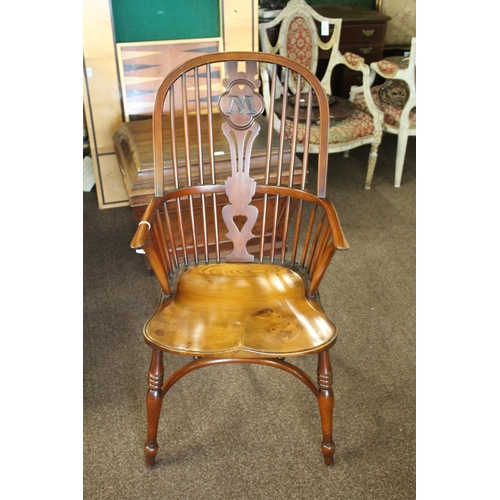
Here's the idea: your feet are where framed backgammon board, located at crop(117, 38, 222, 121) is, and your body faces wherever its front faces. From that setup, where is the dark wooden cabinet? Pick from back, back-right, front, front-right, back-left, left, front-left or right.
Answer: back-left

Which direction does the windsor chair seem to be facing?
toward the camera

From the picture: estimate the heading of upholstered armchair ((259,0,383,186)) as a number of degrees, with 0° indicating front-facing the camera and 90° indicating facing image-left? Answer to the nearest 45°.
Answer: approximately 315°

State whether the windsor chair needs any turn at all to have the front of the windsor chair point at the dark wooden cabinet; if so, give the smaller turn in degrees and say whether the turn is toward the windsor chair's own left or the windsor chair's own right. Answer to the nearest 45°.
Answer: approximately 180°

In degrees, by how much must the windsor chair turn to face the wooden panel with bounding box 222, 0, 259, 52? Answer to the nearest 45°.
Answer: approximately 180°

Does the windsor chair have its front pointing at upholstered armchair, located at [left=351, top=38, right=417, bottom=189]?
no

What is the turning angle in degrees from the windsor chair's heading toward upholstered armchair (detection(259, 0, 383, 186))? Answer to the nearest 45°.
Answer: approximately 180°

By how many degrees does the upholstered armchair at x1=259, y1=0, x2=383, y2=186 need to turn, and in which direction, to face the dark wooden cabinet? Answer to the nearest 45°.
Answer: approximately 135° to its left

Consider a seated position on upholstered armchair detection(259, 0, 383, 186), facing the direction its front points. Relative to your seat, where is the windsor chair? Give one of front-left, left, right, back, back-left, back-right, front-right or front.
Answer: front-right

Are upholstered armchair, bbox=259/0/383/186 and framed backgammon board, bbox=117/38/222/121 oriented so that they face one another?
no

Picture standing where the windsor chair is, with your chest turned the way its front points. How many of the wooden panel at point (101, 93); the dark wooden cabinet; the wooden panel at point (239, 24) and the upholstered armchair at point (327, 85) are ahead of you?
0

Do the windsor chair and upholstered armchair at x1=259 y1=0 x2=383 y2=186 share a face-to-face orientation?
no

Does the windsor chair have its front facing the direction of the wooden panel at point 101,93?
no

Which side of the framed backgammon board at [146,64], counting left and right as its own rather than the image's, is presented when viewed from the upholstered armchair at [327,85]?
left
